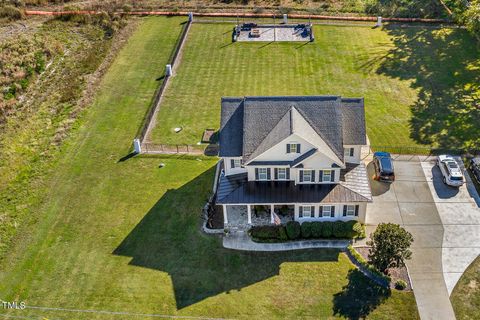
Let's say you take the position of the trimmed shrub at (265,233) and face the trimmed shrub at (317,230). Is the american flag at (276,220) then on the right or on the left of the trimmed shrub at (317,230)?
left

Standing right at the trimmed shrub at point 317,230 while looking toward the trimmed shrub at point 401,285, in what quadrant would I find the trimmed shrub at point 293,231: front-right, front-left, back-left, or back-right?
back-right

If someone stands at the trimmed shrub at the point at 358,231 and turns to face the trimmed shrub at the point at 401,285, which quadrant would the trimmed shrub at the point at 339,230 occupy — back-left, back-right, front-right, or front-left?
back-right

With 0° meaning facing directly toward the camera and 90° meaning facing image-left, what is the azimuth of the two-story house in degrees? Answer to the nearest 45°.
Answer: approximately 0°
